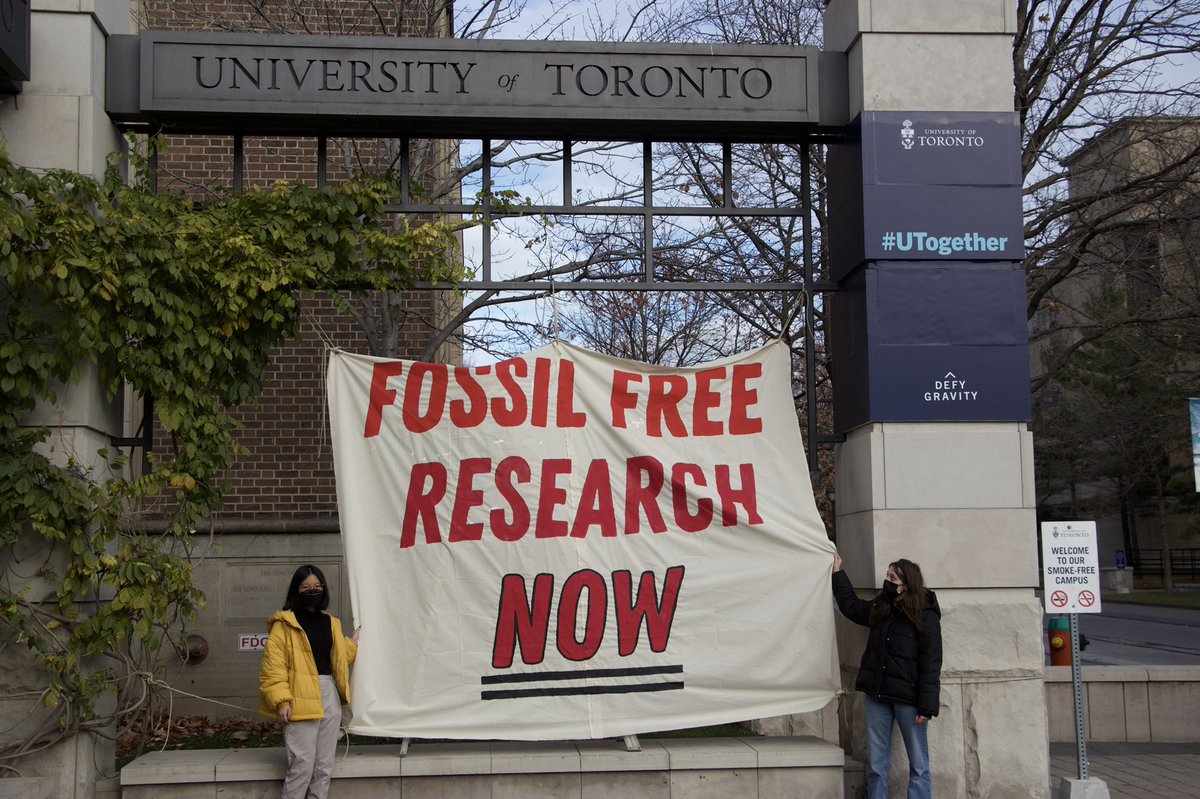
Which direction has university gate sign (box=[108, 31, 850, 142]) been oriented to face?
toward the camera

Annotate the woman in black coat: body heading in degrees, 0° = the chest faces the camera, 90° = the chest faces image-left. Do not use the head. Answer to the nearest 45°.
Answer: approximately 45°

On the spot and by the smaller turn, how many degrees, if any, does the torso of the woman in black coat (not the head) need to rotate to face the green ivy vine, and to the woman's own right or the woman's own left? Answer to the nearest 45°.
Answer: approximately 45° to the woman's own right

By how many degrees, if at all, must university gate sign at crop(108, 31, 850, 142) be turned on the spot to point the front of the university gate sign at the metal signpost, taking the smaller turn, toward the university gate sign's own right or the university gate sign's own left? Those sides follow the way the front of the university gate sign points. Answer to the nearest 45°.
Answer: approximately 90° to the university gate sign's own left

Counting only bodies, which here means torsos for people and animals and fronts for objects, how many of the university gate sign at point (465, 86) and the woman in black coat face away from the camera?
0
